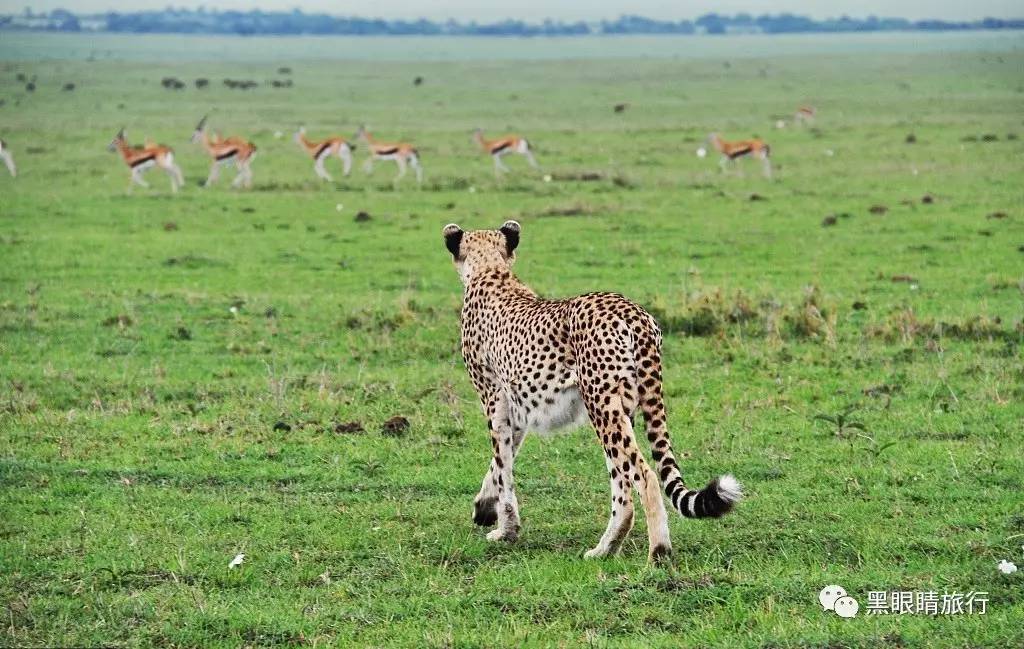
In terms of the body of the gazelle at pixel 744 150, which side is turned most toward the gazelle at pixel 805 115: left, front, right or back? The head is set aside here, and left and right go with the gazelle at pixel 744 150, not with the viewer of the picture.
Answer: right

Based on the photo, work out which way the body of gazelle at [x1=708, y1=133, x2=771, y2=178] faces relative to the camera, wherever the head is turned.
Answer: to the viewer's left

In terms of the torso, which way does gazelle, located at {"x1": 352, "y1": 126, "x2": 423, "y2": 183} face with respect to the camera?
to the viewer's left

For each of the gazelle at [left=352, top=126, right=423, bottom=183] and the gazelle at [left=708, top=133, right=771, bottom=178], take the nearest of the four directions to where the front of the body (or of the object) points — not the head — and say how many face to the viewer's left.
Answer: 2

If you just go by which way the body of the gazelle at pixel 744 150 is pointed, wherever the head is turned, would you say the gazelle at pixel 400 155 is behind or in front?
in front

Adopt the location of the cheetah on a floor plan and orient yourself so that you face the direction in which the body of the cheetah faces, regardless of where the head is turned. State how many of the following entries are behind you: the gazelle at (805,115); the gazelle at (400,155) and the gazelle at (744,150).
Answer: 0

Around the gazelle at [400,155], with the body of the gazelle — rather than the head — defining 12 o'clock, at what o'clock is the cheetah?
The cheetah is roughly at 9 o'clock from the gazelle.

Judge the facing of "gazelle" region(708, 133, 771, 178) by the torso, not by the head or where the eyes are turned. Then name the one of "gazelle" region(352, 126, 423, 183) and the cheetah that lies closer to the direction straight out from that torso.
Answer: the gazelle

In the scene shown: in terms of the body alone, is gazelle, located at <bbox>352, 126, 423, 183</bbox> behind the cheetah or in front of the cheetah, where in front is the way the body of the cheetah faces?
in front

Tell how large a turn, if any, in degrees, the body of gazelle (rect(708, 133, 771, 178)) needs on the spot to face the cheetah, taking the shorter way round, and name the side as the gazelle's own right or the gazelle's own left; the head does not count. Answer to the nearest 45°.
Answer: approximately 90° to the gazelle's own left

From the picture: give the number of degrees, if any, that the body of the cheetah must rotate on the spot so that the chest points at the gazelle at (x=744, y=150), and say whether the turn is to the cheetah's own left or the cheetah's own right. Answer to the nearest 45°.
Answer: approximately 45° to the cheetah's own right

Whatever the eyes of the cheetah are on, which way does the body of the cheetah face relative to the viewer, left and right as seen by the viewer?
facing away from the viewer and to the left of the viewer

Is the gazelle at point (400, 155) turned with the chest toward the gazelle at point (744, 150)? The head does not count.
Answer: no
